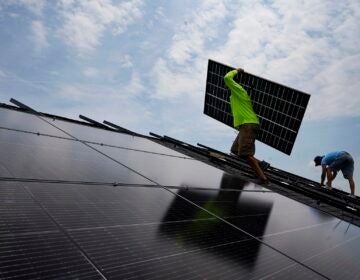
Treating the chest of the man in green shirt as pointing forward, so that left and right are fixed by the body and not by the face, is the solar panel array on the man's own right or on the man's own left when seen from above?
on the man's own left

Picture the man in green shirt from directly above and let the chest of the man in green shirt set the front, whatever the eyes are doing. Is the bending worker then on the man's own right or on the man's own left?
on the man's own right
